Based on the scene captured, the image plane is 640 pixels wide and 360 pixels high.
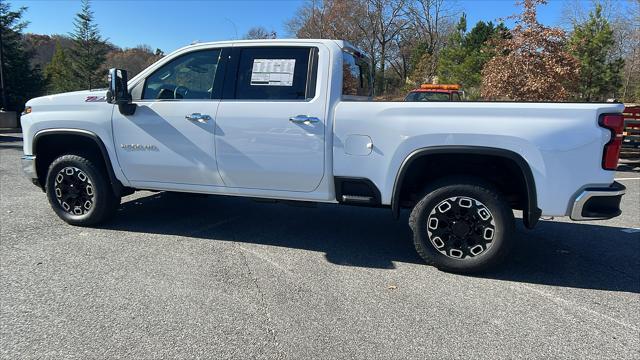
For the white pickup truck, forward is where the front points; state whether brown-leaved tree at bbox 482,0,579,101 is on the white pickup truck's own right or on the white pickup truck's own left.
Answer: on the white pickup truck's own right

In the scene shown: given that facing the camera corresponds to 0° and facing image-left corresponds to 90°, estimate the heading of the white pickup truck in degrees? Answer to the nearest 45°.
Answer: approximately 90°

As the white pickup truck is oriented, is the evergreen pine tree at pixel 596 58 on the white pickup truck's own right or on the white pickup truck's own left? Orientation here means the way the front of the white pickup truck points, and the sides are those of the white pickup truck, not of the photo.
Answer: on the white pickup truck's own right

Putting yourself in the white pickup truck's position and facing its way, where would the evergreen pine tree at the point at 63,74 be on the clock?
The evergreen pine tree is roughly at 2 o'clock from the white pickup truck.

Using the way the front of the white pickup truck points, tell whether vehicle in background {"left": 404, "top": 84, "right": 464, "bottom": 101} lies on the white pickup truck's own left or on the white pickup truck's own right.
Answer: on the white pickup truck's own right

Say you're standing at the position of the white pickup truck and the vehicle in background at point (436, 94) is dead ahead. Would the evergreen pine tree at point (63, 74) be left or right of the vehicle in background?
left
